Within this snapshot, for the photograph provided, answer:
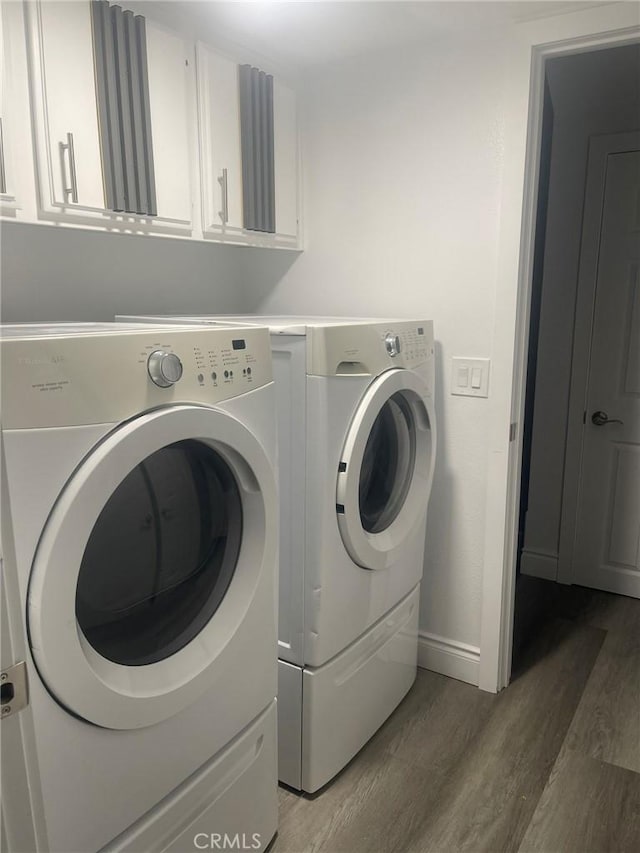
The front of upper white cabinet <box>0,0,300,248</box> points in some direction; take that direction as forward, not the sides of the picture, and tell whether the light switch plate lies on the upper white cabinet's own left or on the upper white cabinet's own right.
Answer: on the upper white cabinet's own left

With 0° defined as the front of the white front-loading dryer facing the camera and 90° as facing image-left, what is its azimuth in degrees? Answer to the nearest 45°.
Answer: approximately 315°

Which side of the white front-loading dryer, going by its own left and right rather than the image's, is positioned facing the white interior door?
left

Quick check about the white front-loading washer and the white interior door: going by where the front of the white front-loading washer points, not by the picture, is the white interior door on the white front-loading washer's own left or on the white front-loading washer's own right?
on the white front-loading washer's own left

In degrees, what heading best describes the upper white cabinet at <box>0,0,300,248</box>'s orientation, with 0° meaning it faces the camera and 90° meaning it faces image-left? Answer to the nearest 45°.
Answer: approximately 315°
